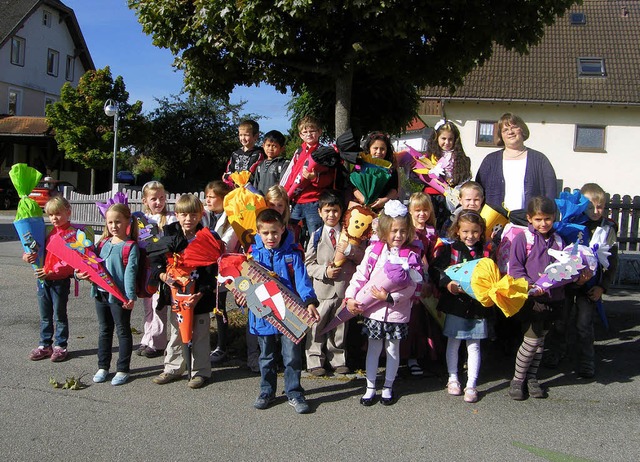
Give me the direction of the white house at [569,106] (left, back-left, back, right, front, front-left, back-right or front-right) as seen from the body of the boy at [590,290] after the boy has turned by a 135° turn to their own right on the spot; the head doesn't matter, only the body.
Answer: front

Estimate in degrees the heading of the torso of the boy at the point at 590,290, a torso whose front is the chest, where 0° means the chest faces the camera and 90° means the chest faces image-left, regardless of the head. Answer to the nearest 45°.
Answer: approximately 45°

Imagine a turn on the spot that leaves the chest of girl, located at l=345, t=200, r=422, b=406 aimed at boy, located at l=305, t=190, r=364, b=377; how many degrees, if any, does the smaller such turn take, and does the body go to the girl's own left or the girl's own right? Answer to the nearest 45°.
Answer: approximately 135° to the girl's own right

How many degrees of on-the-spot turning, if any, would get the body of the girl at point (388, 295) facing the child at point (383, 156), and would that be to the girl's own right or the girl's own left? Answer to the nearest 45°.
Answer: approximately 180°

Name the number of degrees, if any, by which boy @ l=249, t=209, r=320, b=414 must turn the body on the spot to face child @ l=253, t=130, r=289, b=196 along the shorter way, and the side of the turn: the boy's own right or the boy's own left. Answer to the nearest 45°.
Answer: approximately 180°

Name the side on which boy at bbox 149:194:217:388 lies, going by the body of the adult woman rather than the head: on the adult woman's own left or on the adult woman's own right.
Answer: on the adult woman's own right

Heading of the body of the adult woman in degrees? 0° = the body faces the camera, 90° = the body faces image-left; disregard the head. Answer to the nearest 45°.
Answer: approximately 0°

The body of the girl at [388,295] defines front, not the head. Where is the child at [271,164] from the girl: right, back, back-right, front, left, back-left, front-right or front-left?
back-right
